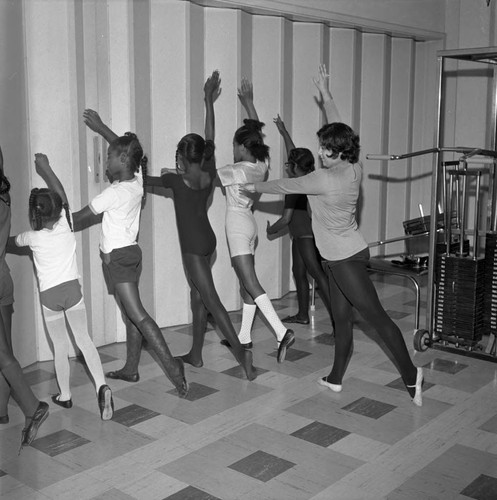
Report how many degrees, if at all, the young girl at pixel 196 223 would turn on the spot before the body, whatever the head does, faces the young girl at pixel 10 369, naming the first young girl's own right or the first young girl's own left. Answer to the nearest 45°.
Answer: approximately 90° to the first young girl's own left

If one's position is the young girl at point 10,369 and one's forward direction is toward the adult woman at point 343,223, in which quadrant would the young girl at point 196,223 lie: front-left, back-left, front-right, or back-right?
front-left

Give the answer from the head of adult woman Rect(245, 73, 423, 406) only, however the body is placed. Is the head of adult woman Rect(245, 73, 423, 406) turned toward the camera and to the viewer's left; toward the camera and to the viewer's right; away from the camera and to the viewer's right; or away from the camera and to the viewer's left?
away from the camera and to the viewer's left

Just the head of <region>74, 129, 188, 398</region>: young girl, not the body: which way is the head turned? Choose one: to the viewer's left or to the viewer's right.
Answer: to the viewer's left

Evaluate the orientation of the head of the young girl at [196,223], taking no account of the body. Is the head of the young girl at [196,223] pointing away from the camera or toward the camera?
away from the camera

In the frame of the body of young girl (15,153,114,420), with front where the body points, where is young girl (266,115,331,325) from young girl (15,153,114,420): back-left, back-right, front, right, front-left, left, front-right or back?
right

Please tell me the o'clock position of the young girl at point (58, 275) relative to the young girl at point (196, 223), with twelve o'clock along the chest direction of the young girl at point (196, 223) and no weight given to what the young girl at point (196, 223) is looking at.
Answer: the young girl at point (58, 275) is roughly at 9 o'clock from the young girl at point (196, 223).

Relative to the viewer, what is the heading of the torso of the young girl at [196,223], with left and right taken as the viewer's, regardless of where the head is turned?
facing away from the viewer and to the left of the viewer

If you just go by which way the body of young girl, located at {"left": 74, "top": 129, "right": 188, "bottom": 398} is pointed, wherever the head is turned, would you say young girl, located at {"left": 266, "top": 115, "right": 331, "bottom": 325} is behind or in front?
behind

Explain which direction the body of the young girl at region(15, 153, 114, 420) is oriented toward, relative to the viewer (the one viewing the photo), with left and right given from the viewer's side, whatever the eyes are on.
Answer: facing away from the viewer and to the left of the viewer

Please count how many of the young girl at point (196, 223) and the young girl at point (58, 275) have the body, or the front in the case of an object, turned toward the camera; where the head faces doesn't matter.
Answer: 0

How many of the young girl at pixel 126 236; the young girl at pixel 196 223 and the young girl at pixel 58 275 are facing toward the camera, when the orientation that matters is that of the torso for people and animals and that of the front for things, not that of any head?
0

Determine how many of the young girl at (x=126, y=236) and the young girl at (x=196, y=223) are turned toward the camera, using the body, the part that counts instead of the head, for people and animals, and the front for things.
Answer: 0
